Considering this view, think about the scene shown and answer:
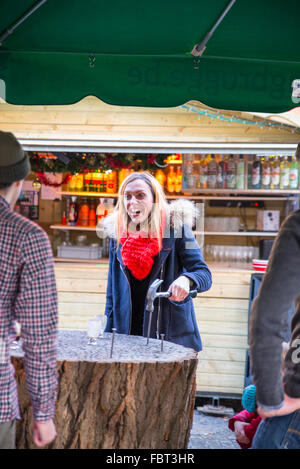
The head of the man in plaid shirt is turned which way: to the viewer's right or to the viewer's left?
to the viewer's right

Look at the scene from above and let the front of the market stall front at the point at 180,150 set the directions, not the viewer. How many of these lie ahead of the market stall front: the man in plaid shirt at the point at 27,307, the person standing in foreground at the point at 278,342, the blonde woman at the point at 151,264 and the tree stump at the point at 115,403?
4

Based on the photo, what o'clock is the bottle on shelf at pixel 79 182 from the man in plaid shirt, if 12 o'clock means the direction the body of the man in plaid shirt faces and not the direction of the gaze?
The bottle on shelf is roughly at 12 o'clock from the man in plaid shirt.

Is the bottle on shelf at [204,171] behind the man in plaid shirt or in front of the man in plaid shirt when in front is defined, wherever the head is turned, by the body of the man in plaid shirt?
in front

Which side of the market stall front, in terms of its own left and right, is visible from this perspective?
front

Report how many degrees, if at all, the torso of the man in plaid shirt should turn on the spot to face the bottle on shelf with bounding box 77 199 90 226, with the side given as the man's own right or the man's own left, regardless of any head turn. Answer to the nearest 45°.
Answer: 0° — they already face it

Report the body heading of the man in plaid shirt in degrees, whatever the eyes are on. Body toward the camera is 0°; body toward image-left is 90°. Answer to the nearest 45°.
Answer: approximately 180°

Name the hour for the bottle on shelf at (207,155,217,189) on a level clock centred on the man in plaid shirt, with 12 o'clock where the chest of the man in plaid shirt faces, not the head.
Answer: The bottle on shelf is roughly at 1 o'clock from the man in plaid shirt.

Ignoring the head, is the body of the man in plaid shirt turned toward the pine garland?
yes

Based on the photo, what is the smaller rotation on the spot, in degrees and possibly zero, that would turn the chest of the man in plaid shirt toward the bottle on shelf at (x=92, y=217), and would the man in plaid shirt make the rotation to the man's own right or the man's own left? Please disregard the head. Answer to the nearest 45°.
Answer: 0° — they already face it

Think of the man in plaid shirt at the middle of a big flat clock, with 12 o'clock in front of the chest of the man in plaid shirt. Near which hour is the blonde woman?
The blonde woman is roughly at 1 o'clock from the man in plaid shirt.

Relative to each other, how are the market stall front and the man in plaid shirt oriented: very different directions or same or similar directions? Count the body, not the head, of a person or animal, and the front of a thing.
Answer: very different directions

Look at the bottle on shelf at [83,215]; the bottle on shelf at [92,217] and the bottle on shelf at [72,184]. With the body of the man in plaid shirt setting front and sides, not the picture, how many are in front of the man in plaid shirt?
3

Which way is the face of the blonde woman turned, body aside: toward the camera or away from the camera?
toward the camera

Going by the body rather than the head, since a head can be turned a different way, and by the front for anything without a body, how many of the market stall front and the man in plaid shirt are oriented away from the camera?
1

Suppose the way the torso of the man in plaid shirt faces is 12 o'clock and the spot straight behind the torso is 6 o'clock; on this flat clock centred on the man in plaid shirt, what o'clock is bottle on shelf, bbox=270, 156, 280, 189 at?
The bottle on shelf is roughly at 1 o'clock from the man in plaid shirt.
